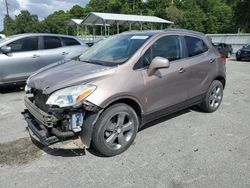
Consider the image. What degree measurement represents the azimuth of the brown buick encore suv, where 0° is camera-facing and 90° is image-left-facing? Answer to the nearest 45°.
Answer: approximately 45°

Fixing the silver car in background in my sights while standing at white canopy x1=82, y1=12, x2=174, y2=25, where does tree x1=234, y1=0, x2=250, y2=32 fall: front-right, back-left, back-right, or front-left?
back-left

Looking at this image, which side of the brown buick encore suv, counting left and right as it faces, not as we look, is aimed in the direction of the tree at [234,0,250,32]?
back

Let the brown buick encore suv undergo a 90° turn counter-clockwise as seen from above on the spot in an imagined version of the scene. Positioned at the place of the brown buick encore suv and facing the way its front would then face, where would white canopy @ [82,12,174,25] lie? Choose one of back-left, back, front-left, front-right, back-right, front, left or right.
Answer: back-left

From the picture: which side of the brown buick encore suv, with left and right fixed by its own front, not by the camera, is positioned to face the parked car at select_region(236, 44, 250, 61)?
back

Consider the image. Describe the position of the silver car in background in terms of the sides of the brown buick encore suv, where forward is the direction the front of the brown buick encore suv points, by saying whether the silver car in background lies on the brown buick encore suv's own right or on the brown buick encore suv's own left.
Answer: on the brown buick encore suv's own right
